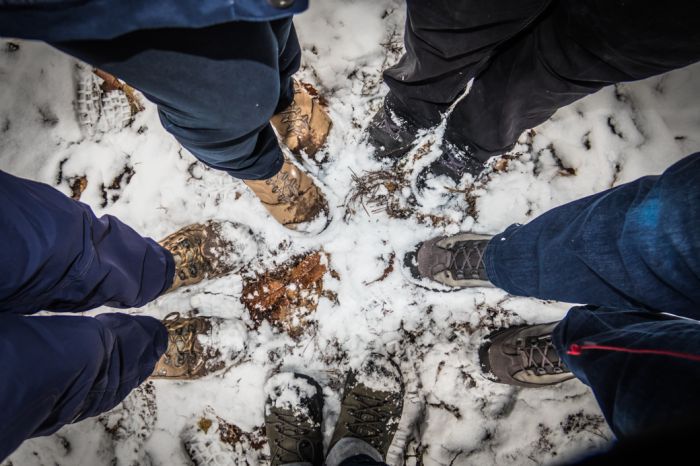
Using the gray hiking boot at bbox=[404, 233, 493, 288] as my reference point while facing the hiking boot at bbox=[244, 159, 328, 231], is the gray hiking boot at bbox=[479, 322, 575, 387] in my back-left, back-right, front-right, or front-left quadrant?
back-left

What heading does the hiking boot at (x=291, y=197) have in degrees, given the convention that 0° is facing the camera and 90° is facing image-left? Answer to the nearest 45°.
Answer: approximately 315°

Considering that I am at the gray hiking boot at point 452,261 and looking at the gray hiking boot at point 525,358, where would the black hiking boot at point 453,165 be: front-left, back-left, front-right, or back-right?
back-left

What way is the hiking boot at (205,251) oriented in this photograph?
to the viewer's right

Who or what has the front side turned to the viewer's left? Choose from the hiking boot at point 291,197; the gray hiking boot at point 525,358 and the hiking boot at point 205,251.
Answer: the gray hiking boot

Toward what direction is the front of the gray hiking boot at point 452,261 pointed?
to the viewer's left

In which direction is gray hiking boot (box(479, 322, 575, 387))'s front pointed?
to the viewer's left
